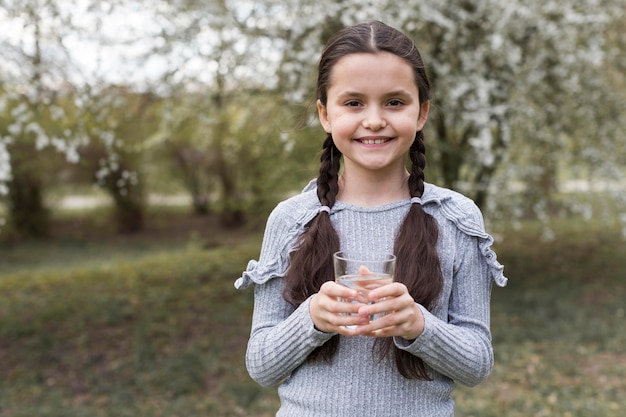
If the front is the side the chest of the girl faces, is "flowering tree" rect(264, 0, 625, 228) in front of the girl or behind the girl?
behind

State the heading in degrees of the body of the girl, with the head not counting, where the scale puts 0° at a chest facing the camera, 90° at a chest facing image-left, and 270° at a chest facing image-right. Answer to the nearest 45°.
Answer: approximately 0°

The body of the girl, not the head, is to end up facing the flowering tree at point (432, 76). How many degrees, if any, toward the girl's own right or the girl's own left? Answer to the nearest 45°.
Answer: approximately 180°
